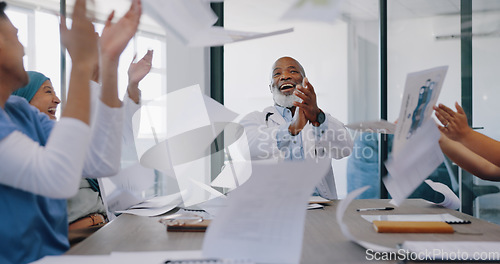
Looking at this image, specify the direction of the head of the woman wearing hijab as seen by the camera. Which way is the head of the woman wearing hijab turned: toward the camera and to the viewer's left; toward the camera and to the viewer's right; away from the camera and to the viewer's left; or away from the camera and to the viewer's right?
toward the camera and to the viewer's right

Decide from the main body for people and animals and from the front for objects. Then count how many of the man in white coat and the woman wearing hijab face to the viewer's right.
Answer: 1

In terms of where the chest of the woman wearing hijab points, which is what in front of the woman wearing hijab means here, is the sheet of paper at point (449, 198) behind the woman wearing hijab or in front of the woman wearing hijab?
in front

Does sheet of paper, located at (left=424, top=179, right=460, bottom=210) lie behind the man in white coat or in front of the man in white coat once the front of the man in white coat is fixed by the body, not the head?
in front

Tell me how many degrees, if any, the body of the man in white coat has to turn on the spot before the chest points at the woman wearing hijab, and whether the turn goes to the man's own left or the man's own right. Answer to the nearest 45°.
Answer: approximately 45° to the man's own right

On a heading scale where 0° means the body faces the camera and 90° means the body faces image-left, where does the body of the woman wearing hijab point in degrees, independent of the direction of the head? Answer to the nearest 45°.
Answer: approximately 270°

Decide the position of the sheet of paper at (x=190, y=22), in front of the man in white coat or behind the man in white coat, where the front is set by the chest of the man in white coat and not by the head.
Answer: in front

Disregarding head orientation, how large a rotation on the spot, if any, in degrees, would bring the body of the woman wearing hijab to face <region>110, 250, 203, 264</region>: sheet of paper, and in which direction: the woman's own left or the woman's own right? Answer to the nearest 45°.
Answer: approximately 90° to the woman's own right

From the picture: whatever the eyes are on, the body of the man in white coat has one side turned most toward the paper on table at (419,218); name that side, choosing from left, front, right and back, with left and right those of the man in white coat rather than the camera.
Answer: front

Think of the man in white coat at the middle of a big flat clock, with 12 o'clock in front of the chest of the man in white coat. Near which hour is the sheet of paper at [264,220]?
The sheet of paper is roughly at 12 o'clock from the man in white coat.

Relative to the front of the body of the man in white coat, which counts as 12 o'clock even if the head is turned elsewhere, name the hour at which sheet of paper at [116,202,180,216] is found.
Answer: The sheet of paper is roughly at 1 o'clock from the man in white coat.
